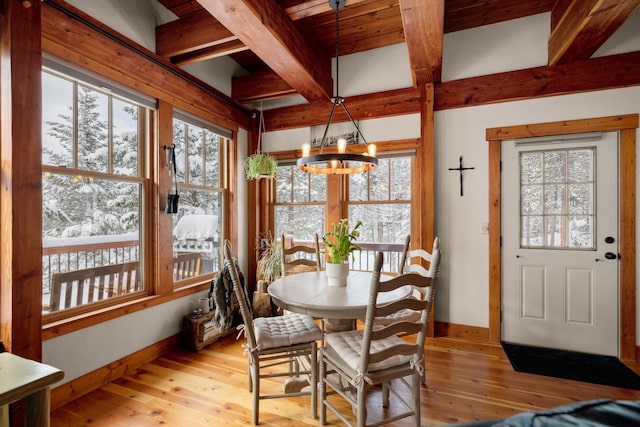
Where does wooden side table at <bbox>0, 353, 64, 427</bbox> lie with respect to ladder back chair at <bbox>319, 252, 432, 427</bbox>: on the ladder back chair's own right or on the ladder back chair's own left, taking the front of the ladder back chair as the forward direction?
on the ladder back chair's own left

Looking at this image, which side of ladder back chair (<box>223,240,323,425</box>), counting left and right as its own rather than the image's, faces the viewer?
right

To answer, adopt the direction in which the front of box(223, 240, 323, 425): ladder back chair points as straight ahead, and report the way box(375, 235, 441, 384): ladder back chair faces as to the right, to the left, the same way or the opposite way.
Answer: the opposite way

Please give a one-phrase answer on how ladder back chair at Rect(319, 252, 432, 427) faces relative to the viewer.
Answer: facing away from the viewer and to the left of the viewer

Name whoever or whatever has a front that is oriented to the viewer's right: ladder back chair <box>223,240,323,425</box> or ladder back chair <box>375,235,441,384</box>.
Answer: ladder back chair <box>223,240,323,425</box>

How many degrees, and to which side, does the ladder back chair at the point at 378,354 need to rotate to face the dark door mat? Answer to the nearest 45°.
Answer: approximately 90° to its right

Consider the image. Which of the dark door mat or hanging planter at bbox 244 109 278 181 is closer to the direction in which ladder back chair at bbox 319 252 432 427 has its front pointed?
the hanging planter
